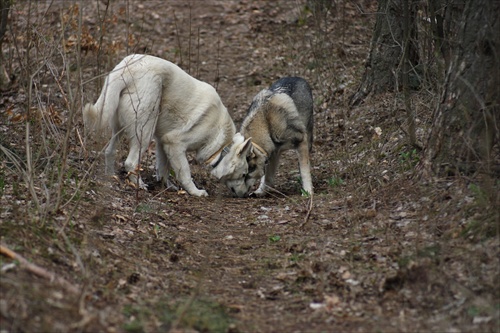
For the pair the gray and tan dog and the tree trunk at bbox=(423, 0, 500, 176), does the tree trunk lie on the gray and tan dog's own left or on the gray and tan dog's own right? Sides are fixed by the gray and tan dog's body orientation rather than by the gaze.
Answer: on the gray and tan dog's own left

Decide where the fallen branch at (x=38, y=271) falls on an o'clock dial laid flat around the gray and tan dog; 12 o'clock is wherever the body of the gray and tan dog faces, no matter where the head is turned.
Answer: The fallen branch is roughly at 11 o'clock from the gray and tan dog.

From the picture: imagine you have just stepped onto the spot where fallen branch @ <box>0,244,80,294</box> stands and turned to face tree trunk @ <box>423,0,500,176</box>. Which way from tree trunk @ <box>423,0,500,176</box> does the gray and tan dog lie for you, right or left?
left

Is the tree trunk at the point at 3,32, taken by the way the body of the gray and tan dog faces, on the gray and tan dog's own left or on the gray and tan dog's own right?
on the gray and tan dog's own right

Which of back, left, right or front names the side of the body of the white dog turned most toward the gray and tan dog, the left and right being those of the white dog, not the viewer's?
front

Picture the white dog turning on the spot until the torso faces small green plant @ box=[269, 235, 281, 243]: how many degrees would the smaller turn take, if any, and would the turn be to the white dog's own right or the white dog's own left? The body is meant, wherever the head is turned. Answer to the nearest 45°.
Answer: approximately 90° to the white dog's own right

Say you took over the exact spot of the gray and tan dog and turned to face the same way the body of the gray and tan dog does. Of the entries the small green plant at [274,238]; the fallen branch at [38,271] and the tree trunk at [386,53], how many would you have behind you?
1

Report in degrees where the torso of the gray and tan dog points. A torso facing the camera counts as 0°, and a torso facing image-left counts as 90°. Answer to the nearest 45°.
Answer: approximately 45°

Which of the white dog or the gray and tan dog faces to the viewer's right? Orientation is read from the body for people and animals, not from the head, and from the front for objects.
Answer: the white dog

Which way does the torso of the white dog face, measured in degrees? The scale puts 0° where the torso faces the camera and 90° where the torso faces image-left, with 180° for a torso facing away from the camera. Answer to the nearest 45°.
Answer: approximately 270°

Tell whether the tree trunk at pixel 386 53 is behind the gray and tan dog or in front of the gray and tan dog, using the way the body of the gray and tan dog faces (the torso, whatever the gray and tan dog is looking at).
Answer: behind

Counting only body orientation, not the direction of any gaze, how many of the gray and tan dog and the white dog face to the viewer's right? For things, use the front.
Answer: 1
